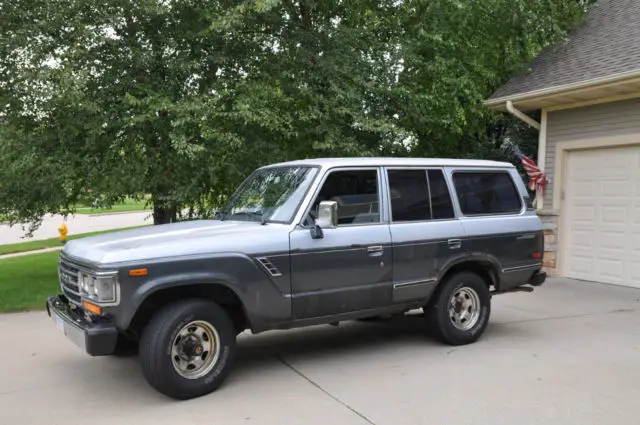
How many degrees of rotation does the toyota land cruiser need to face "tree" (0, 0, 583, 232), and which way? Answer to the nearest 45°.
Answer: approximately 135° to its right

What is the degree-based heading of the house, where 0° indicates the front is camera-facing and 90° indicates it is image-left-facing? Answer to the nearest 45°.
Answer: approximately 45°

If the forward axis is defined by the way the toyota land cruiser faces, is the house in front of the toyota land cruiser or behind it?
behind

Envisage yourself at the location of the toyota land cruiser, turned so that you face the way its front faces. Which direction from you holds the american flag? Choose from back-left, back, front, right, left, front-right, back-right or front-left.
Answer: back
